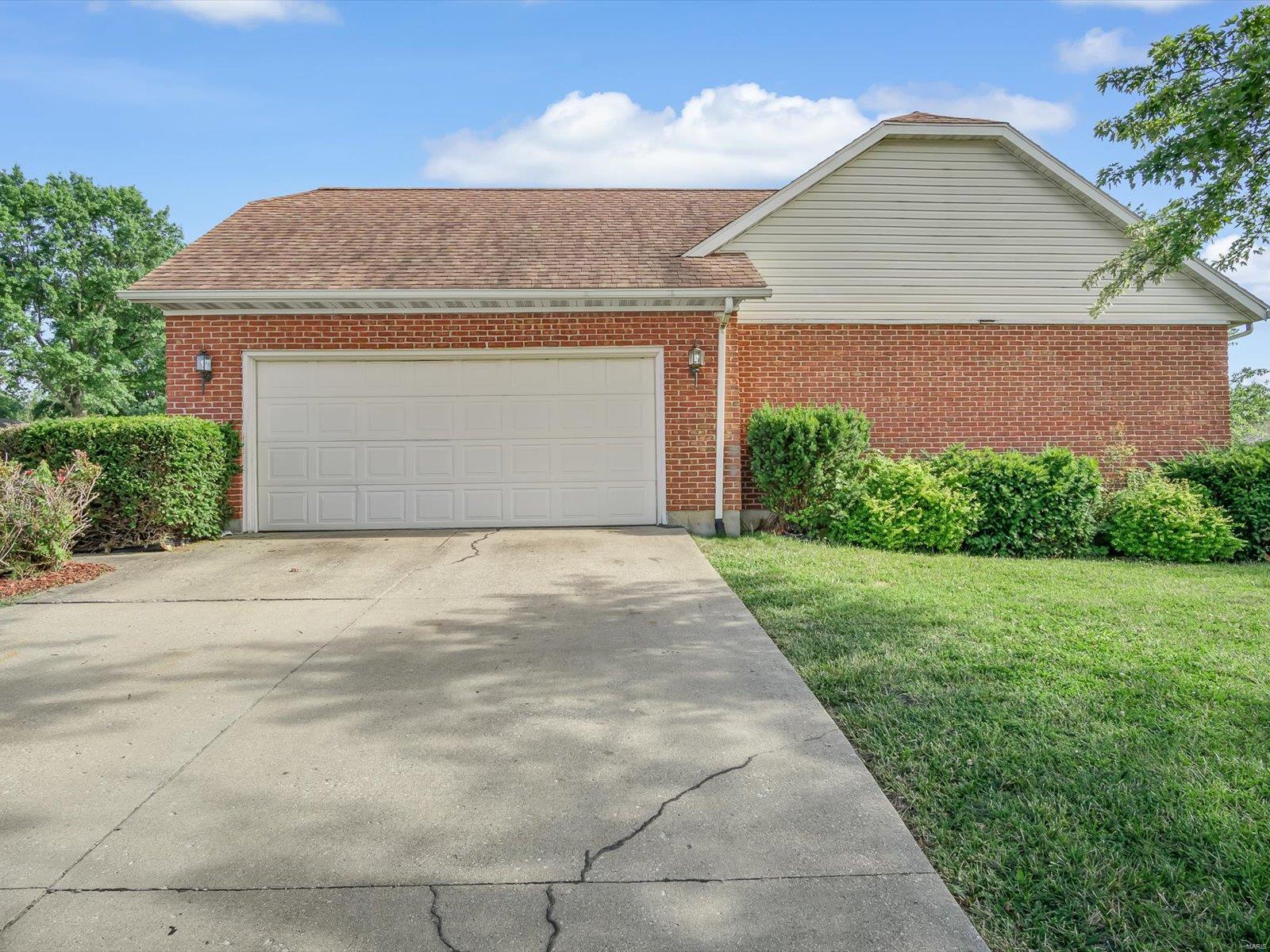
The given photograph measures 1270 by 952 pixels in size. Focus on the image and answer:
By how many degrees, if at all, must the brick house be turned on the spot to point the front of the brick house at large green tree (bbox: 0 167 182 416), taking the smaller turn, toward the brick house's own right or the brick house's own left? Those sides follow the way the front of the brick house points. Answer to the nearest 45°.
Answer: approximately 135° to the brick house's own right

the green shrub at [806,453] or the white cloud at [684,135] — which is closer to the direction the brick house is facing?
the green shrub

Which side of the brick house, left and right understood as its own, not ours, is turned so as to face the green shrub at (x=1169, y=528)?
left

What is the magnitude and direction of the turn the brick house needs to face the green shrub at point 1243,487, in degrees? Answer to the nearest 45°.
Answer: approximately 90° to its left

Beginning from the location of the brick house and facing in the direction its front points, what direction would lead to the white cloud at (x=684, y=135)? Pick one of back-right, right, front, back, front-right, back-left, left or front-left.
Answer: back

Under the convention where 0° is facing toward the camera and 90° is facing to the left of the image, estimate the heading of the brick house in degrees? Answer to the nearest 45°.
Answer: approximately 0°

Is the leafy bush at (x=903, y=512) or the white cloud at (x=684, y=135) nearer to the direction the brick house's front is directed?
the leafy bush
